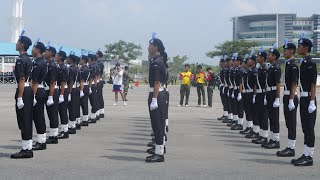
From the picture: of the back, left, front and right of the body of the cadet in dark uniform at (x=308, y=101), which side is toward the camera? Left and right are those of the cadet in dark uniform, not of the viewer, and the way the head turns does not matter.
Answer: left

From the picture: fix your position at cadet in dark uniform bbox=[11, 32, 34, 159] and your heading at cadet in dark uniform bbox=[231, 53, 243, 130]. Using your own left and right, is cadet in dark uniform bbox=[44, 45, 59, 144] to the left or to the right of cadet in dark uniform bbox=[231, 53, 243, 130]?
left

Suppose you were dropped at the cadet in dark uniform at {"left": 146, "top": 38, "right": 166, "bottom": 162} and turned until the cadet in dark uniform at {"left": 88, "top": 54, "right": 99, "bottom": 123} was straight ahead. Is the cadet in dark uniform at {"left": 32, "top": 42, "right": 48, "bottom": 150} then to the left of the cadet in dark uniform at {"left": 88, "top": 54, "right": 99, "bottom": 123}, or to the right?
left

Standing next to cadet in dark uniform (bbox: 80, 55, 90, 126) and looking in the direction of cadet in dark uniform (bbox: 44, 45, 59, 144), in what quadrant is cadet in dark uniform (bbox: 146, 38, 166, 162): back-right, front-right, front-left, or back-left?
front-left
